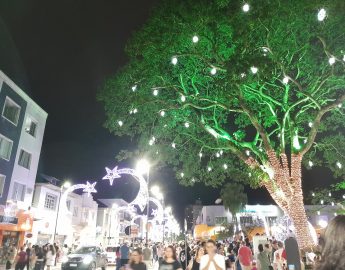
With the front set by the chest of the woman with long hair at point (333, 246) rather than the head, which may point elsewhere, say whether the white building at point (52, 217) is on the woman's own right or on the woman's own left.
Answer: on the woman's own left

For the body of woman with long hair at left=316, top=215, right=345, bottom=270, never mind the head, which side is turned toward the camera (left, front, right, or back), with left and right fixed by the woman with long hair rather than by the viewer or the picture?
back

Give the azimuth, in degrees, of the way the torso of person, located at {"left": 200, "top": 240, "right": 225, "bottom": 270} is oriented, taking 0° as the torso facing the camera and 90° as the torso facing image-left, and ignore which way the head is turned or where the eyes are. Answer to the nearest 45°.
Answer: approximately 0°

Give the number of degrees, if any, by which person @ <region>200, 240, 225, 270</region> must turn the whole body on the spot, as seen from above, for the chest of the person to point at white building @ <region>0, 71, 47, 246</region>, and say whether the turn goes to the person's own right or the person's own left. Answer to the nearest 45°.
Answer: approximately 135° to the person's own right

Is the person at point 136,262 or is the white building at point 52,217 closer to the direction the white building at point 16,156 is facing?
the person

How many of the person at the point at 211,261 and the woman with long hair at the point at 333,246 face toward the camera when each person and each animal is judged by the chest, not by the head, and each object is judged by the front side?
1

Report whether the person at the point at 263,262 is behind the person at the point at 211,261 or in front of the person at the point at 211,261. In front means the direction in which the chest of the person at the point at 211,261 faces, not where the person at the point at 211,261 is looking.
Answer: behind

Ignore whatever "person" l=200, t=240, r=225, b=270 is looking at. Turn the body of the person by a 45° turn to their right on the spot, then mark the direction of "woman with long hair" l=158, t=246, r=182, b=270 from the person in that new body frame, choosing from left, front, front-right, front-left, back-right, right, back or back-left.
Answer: right

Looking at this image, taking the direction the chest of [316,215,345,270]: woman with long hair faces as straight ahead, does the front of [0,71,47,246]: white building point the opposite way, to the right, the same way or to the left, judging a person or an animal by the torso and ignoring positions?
to the right

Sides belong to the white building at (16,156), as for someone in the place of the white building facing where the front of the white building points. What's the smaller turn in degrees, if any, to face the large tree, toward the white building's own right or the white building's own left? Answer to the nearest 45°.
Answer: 0° — it already faces it

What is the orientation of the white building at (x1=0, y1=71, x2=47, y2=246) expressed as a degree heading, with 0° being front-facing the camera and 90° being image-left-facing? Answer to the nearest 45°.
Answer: approximately 315°

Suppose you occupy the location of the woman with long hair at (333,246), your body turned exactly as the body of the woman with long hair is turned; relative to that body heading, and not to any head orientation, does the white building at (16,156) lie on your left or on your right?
on your left
